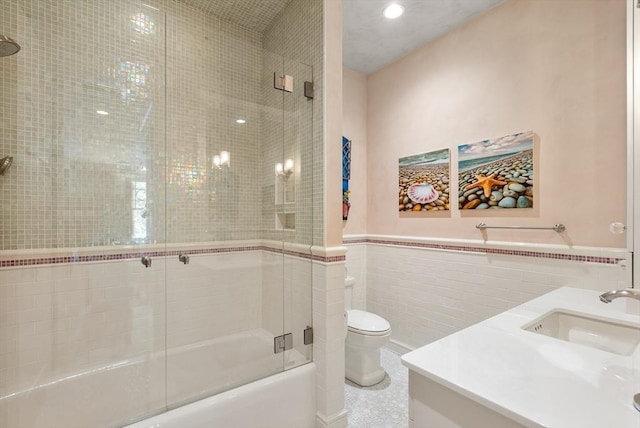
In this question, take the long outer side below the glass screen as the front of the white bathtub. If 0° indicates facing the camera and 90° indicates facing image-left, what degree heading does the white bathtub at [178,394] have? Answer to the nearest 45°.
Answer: approximately 315°

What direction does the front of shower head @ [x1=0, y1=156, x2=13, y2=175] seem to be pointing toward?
to the viewer's right

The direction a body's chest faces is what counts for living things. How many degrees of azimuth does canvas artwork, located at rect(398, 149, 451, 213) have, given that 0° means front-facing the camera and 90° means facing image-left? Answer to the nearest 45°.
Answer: approximately 45°

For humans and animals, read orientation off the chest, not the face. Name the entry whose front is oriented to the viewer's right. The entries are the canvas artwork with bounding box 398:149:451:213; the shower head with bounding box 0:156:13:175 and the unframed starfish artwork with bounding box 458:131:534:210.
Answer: the shower head

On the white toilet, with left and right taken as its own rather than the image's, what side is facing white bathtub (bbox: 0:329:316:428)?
right

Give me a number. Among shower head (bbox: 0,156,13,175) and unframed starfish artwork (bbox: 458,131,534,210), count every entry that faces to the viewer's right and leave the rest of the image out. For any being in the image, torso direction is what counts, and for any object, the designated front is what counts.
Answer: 1

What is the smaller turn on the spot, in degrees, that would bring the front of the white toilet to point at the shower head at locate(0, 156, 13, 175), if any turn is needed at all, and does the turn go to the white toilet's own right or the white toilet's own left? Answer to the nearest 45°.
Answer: approximately 90° to the white toilet's own right

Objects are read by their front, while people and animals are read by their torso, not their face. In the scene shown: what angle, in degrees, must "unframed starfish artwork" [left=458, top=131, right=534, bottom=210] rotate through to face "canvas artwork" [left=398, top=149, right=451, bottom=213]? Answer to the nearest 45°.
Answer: approximately 45° to its right
